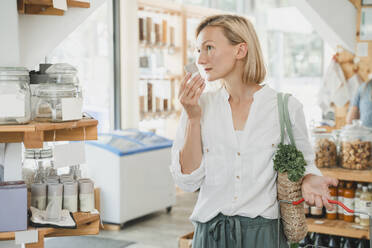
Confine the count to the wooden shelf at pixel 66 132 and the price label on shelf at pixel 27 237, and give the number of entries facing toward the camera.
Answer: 2

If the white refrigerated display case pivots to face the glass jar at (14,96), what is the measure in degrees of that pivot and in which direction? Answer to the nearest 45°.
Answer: approximately 45° to its right

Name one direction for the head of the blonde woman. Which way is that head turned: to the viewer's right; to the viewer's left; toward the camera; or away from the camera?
to the viewer's left

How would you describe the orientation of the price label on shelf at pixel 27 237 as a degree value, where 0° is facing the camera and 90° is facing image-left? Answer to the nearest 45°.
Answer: approximately 0°

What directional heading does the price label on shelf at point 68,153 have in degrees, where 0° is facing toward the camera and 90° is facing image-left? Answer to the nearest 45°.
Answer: approximately 0°
